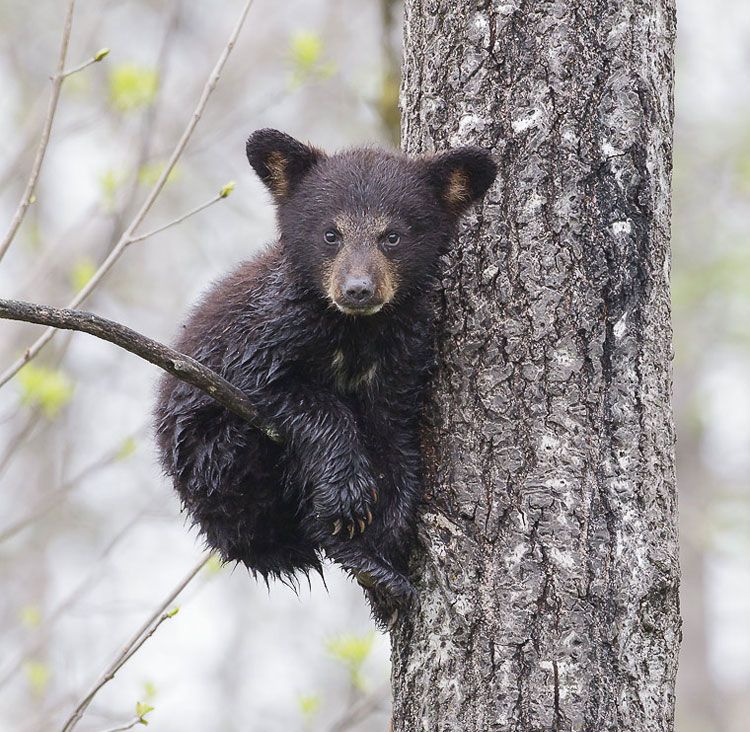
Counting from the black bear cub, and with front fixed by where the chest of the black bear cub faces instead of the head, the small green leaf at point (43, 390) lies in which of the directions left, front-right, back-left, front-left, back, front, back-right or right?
back

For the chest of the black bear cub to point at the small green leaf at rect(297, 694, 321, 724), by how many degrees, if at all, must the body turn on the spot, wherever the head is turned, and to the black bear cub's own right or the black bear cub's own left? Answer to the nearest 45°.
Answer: approximately 135° to the black bear cub's own left

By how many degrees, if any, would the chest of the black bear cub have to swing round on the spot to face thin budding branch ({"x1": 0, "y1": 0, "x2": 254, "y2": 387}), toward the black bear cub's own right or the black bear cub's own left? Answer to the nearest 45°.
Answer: approximately 135° to the black bear cub's own right

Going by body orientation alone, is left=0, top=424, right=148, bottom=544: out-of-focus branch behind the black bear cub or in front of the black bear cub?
behind

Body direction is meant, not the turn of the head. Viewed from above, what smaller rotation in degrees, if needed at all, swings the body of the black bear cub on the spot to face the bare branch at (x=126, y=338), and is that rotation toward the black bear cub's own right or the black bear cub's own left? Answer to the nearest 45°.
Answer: approximately 90° to the black bear cub's own right

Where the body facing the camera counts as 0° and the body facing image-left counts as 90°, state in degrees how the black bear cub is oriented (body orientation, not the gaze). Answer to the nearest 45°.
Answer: approximately 315°

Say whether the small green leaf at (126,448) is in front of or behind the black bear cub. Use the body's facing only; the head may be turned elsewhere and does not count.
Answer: behind
